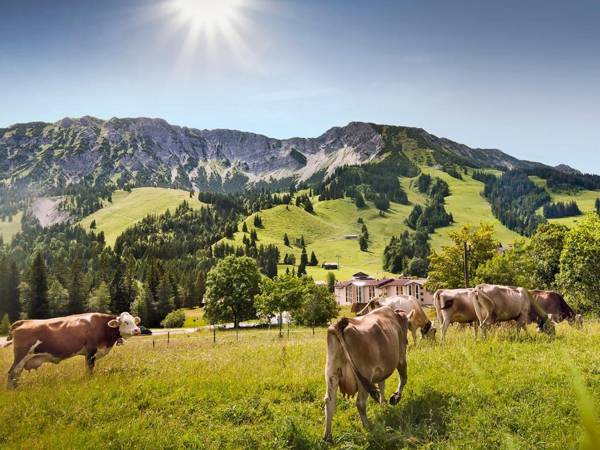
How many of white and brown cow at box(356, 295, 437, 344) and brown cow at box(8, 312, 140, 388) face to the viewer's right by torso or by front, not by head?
2

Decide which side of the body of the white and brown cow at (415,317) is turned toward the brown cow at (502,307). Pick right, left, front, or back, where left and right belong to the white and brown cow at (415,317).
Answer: front

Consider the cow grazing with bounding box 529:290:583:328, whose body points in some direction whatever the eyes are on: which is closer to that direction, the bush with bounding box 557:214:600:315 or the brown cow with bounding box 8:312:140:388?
the bush

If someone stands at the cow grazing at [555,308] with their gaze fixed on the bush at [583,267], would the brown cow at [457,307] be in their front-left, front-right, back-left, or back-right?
back-left

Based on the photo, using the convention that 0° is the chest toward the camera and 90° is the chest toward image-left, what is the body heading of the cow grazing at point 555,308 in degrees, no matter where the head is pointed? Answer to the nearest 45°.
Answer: approximately 270°

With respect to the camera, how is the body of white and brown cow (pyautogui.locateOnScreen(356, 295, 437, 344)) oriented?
to the viewer's right

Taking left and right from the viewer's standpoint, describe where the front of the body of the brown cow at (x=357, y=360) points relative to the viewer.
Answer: facing away from the viewer and to the right of the viewer

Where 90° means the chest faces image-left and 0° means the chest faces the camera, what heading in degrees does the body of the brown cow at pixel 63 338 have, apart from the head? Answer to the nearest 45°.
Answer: approximately 270°

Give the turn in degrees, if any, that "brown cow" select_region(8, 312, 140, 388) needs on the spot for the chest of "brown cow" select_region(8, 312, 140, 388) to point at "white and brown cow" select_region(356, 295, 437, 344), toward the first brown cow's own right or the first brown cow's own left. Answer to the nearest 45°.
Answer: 0° — it already faces it

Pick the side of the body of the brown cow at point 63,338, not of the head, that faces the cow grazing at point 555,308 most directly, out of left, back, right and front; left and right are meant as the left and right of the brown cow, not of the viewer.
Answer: front

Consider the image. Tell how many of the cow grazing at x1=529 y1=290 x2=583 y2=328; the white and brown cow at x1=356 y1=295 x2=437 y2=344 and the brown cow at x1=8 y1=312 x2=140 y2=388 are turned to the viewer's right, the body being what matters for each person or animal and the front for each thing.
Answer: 3

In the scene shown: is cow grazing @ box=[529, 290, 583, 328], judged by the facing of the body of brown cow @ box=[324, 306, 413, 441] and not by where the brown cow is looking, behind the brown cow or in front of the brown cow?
in front
